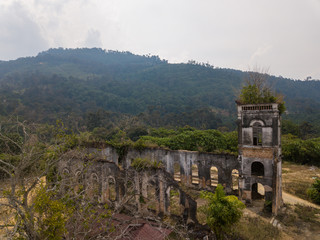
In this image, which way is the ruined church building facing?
to the viewer's right

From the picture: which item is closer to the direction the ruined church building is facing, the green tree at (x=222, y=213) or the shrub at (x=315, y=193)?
the shrub

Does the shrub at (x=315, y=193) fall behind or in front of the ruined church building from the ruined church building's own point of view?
in front

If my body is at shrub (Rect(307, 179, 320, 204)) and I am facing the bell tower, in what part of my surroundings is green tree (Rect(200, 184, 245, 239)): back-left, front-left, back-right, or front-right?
front-left
